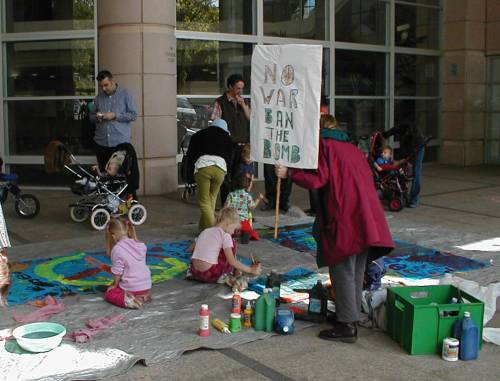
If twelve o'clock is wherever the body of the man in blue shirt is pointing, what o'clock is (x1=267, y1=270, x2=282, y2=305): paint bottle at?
The paint bottle is roughly at 10 o'clock from the man in blue shirt.

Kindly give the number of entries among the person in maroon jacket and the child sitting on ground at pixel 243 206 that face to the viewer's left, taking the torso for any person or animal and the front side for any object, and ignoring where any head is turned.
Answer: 1

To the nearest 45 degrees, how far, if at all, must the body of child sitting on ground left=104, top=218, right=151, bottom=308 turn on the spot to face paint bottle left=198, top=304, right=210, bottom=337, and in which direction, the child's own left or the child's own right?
approximately 180°

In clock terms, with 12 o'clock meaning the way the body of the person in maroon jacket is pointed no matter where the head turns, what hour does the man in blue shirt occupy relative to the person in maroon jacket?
The man in blue shirt is roughly at 2 o'clock from the person in maroon jacket.

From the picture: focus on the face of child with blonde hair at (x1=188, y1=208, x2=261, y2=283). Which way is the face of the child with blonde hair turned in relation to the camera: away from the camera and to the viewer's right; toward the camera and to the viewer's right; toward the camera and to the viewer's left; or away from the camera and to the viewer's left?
away from the camera and to the viewer's right

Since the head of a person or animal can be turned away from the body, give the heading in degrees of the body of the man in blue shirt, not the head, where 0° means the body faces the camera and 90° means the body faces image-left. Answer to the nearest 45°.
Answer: approximately 45°

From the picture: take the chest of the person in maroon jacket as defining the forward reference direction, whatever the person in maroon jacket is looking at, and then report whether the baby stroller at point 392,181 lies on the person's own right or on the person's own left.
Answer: on the person's own right
